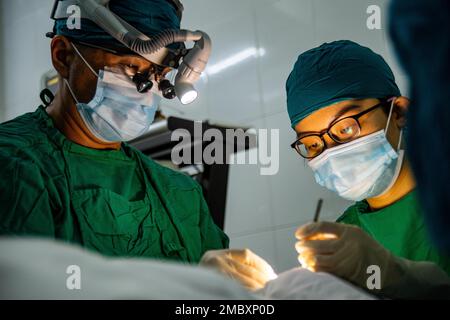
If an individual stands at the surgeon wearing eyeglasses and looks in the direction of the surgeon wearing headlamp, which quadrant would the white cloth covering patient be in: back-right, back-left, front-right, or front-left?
front-left

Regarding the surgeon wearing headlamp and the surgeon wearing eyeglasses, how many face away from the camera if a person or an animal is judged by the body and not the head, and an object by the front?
0

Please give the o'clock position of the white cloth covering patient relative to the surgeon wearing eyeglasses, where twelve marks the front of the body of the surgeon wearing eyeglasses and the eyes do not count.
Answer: The white cloth covering patient is roughly at 11 o'clock from the surgeon wearing eyeglasses.

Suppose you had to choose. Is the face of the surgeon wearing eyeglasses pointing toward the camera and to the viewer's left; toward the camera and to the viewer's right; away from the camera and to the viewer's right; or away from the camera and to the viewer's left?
toward the camera and to the viewer's left

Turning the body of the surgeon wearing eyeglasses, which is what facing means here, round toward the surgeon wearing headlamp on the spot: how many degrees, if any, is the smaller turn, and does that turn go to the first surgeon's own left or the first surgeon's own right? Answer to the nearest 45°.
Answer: approximately 45° to the first surgeon's own right

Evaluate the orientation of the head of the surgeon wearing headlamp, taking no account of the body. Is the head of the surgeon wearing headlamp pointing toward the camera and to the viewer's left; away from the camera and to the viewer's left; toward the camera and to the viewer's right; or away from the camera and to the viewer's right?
toward the camera and to the viewer's right

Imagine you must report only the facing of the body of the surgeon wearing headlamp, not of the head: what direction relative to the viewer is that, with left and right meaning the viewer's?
facing the viewer and to the right of the viewer

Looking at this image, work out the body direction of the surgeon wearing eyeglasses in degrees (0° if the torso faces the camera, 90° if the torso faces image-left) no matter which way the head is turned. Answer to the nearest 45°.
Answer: approximately 45°

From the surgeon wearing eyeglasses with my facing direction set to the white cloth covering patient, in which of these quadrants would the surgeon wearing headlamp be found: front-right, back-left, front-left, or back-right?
front-right

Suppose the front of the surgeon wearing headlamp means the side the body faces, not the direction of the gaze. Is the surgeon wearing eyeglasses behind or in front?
in front
